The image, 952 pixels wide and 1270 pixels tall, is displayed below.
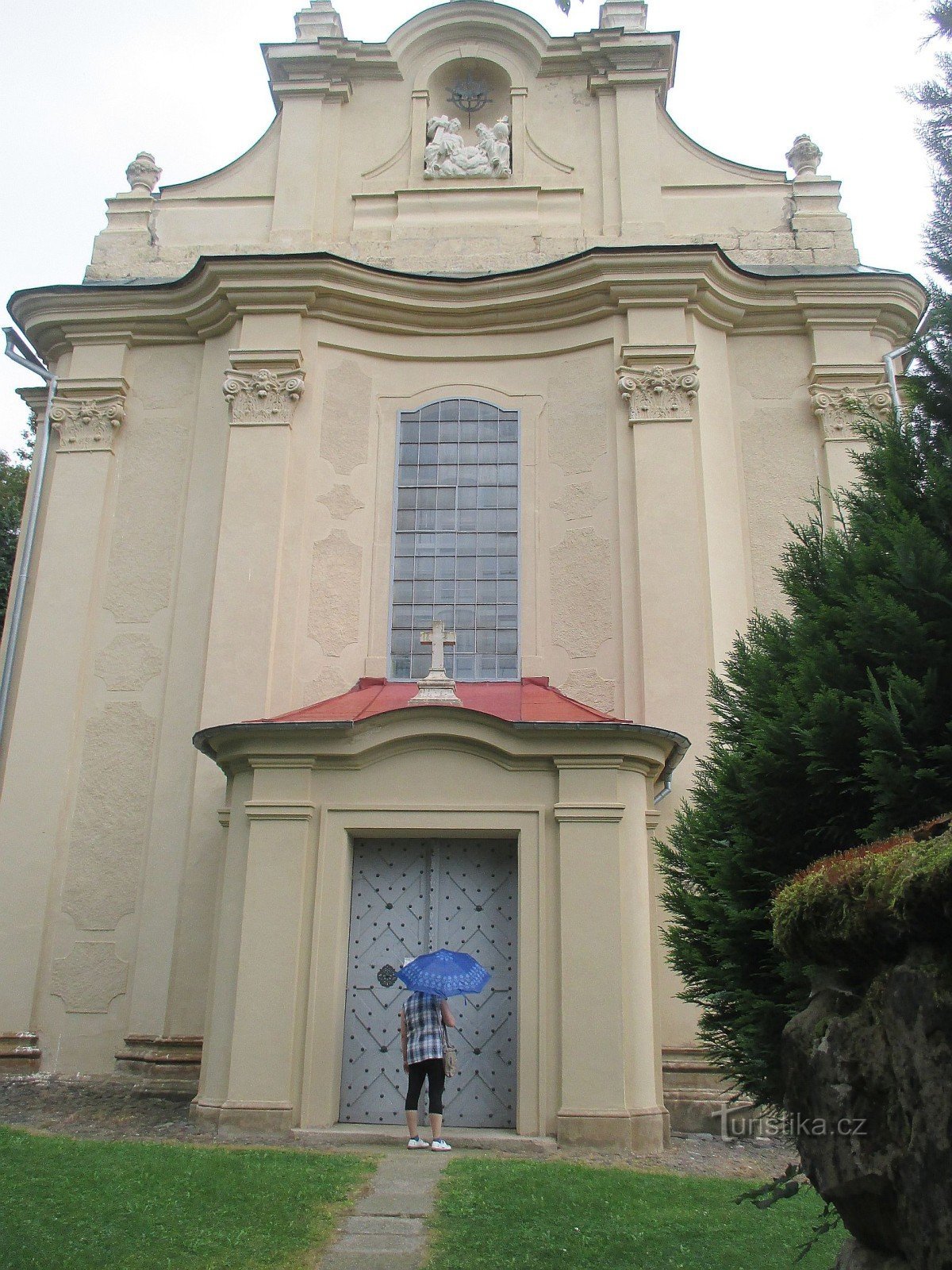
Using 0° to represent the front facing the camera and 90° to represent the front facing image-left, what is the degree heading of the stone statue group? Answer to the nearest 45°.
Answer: approximately 0°
